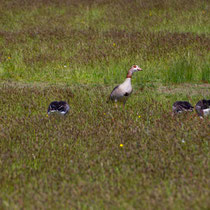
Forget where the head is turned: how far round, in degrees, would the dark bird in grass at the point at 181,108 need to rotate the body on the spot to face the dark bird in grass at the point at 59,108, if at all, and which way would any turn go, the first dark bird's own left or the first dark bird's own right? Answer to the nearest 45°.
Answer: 0° — it already faces it

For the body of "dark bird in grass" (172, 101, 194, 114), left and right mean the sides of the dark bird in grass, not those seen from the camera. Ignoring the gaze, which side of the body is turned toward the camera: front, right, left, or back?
left
